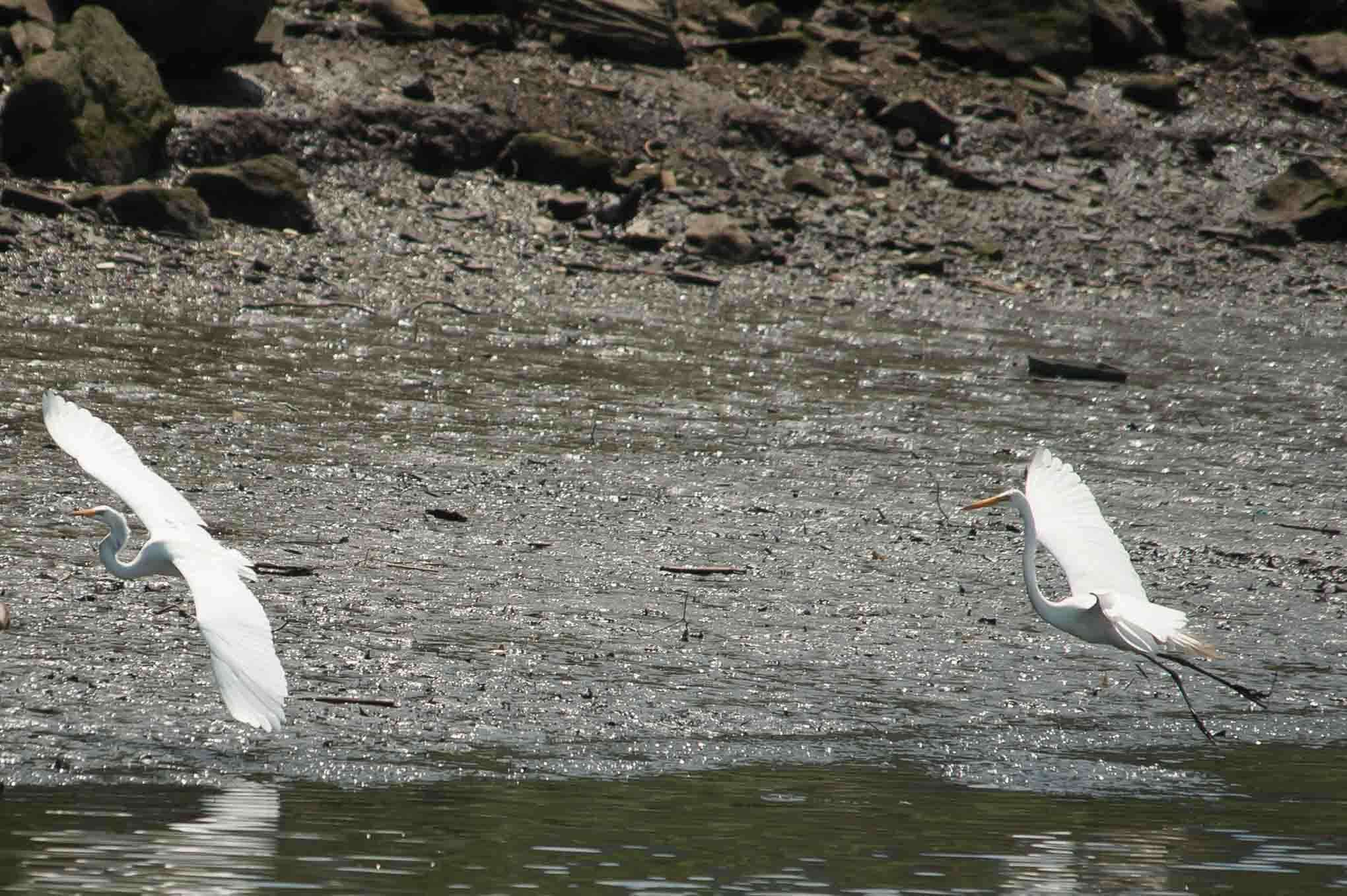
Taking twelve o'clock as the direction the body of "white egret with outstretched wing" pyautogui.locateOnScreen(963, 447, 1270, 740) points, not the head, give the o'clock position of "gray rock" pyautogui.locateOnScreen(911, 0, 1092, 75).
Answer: The gray rock is roughly at 3 o'clock from the white egret with outstretched wing.

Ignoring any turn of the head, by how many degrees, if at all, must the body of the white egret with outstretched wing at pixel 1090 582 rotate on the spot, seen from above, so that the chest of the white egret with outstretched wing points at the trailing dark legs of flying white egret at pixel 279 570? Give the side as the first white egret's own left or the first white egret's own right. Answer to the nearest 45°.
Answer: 0° — it already faces it

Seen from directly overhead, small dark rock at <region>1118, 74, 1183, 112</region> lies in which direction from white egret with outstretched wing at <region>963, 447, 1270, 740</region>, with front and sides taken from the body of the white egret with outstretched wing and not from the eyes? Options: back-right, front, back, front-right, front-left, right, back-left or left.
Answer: right

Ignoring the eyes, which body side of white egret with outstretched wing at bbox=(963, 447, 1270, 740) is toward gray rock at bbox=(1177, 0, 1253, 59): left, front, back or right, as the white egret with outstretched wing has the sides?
right

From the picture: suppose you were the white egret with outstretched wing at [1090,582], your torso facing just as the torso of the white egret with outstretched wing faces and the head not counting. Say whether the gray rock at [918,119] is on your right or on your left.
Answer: on your right

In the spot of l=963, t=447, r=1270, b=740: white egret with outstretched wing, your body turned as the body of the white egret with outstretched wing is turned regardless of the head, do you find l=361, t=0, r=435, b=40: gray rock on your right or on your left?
on your right

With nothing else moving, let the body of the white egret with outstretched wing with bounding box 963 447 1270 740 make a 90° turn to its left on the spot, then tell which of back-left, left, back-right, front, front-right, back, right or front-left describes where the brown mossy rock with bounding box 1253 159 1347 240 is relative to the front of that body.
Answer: back

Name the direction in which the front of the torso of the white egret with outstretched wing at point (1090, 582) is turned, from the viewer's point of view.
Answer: to the viewer's left

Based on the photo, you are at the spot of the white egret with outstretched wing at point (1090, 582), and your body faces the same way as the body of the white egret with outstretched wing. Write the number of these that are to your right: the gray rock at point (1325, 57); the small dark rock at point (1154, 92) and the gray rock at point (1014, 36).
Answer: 3

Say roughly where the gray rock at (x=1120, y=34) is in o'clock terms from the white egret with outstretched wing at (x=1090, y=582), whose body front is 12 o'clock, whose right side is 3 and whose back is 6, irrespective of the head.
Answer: The gray rock is roughly at 3 o'clock from the white egret with outstretched wing.

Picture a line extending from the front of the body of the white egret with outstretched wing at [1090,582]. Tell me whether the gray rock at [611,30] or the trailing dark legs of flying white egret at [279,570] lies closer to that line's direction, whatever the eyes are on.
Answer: the trailing dark legs of flying white egret
